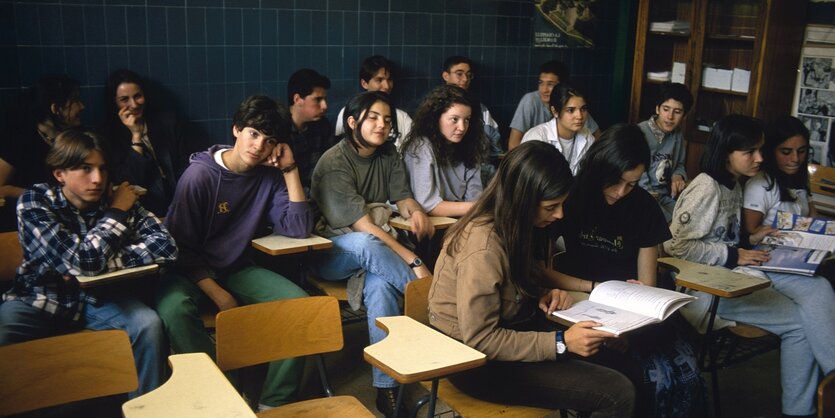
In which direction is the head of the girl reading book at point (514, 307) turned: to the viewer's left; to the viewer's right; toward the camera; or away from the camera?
to the viewer's right

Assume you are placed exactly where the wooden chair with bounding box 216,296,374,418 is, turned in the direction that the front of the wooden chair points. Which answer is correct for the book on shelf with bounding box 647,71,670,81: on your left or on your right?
on your left

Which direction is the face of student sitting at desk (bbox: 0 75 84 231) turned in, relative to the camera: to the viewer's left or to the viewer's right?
to the viewer's right

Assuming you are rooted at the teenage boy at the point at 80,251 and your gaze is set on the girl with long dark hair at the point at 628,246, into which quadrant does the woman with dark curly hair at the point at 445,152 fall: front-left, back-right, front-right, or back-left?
front-left

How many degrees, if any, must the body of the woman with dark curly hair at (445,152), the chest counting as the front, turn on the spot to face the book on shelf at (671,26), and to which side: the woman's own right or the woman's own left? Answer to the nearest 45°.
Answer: approximately 90° to the woman's own left

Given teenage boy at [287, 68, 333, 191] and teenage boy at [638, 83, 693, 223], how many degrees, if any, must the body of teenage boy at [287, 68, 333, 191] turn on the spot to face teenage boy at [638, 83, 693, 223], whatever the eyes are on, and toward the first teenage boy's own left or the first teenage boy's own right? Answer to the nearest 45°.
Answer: approximately 45° to the first teenage boy's own left

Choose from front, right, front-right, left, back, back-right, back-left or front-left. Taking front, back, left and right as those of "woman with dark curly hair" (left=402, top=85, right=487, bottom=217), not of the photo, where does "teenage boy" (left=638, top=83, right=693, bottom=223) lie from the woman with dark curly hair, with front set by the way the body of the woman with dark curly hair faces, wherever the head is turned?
left

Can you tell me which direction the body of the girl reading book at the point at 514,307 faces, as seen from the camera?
to the viewer's right

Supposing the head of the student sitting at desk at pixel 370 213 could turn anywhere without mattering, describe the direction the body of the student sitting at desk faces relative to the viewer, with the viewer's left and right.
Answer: facing the viewer and to the right of the viewer
